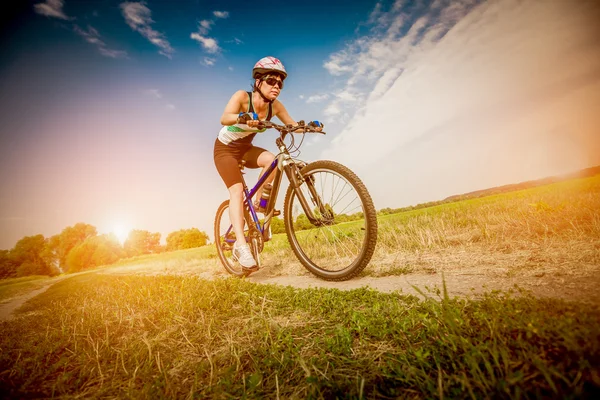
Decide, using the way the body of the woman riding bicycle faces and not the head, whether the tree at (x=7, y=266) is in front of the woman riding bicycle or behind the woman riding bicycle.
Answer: behind

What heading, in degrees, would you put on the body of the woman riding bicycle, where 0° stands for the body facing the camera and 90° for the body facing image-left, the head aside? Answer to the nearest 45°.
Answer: approximately 315°

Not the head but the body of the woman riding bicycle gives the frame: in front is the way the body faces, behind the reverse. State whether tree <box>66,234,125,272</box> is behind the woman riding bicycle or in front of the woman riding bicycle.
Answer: behind

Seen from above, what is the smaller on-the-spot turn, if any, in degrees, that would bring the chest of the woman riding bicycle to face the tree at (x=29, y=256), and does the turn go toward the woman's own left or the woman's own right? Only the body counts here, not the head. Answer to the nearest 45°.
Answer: approximately 180°

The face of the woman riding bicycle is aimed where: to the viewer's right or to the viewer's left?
to the viewer's right
